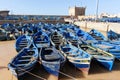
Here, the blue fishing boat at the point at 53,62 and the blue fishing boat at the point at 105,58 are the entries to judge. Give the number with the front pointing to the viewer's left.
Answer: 0

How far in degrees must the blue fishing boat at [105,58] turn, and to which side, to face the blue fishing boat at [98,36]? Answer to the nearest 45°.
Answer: approximately 135° to its left

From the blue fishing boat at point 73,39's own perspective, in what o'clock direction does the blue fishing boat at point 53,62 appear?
the blue fishing boat at point 53,62 is roughly at 2 o'clock from the blue fishing boat at point 73,39.

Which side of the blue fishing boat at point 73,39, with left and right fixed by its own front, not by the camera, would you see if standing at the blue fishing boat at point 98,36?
left

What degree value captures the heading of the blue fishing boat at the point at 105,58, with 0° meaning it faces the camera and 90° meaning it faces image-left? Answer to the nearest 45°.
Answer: approximately 315°

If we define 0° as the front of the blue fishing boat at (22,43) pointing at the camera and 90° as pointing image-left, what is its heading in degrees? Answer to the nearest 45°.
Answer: approximately 45°

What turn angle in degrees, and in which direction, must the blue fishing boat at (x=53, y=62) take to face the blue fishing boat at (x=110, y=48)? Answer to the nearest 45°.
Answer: approximately 90° to its left

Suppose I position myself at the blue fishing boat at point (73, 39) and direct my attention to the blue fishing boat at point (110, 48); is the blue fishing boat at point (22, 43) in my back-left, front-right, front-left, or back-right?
back-right
